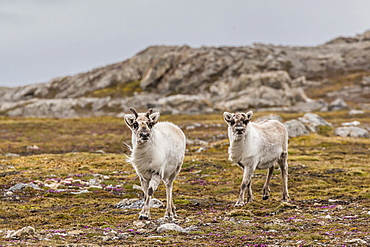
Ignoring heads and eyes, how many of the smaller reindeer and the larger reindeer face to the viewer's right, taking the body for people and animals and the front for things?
0

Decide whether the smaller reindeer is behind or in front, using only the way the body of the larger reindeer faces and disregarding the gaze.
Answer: behind

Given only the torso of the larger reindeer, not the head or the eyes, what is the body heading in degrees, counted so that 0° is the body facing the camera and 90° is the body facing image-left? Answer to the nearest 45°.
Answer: approximately 45°

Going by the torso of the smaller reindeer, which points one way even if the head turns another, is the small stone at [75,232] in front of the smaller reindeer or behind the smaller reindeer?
in front

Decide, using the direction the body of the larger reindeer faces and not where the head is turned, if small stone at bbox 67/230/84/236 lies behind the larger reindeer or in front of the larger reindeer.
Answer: in front

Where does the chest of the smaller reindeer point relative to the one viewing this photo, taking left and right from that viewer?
facing the viewer and to the left of the viewer

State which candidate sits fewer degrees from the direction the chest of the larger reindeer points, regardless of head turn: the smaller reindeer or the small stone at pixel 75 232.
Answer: the small stone

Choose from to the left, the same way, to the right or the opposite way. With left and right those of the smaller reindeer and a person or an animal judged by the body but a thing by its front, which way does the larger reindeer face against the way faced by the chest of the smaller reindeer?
the same way
